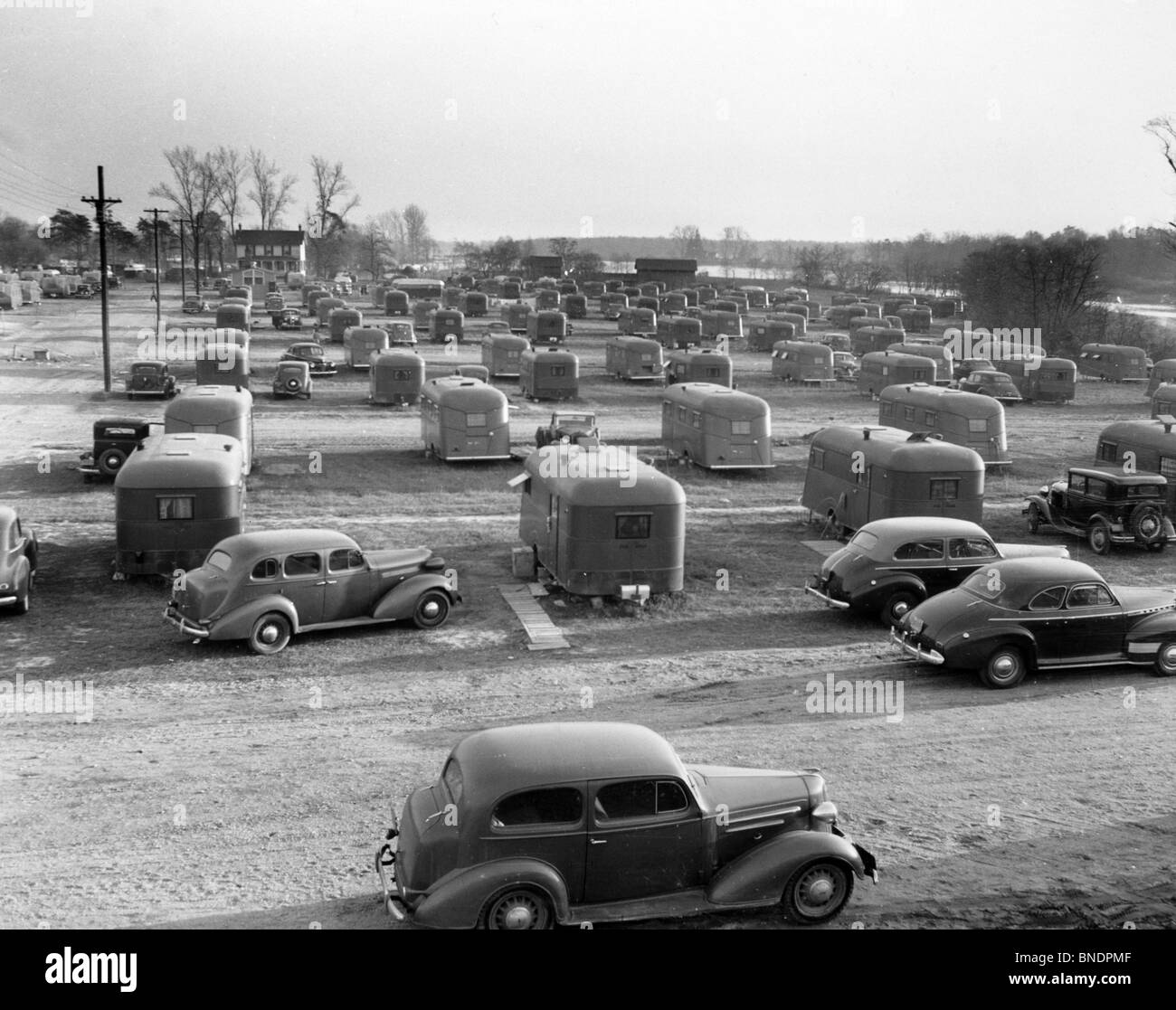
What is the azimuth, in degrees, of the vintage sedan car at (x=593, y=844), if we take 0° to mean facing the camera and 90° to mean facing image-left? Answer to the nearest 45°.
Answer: approximately 270°

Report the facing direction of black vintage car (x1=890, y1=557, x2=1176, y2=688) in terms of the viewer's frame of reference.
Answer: facing away from the viewer and to the right of the viewer

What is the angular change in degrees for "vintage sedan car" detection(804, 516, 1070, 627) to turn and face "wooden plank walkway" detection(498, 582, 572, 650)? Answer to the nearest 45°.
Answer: approximately 135° to its left

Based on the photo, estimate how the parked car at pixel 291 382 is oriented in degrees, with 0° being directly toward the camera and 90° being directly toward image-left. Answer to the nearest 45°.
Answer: approximately 180°

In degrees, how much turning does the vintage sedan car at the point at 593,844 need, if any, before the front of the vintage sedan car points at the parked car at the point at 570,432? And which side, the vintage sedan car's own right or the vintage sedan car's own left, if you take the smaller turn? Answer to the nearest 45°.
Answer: approximately 90° to the vintage sedan car's own left

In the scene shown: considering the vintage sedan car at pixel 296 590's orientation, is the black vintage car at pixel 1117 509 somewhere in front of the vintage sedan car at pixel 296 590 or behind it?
in front

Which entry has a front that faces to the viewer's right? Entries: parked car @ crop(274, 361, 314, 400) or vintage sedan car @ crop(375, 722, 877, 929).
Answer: the vintage sedan car
